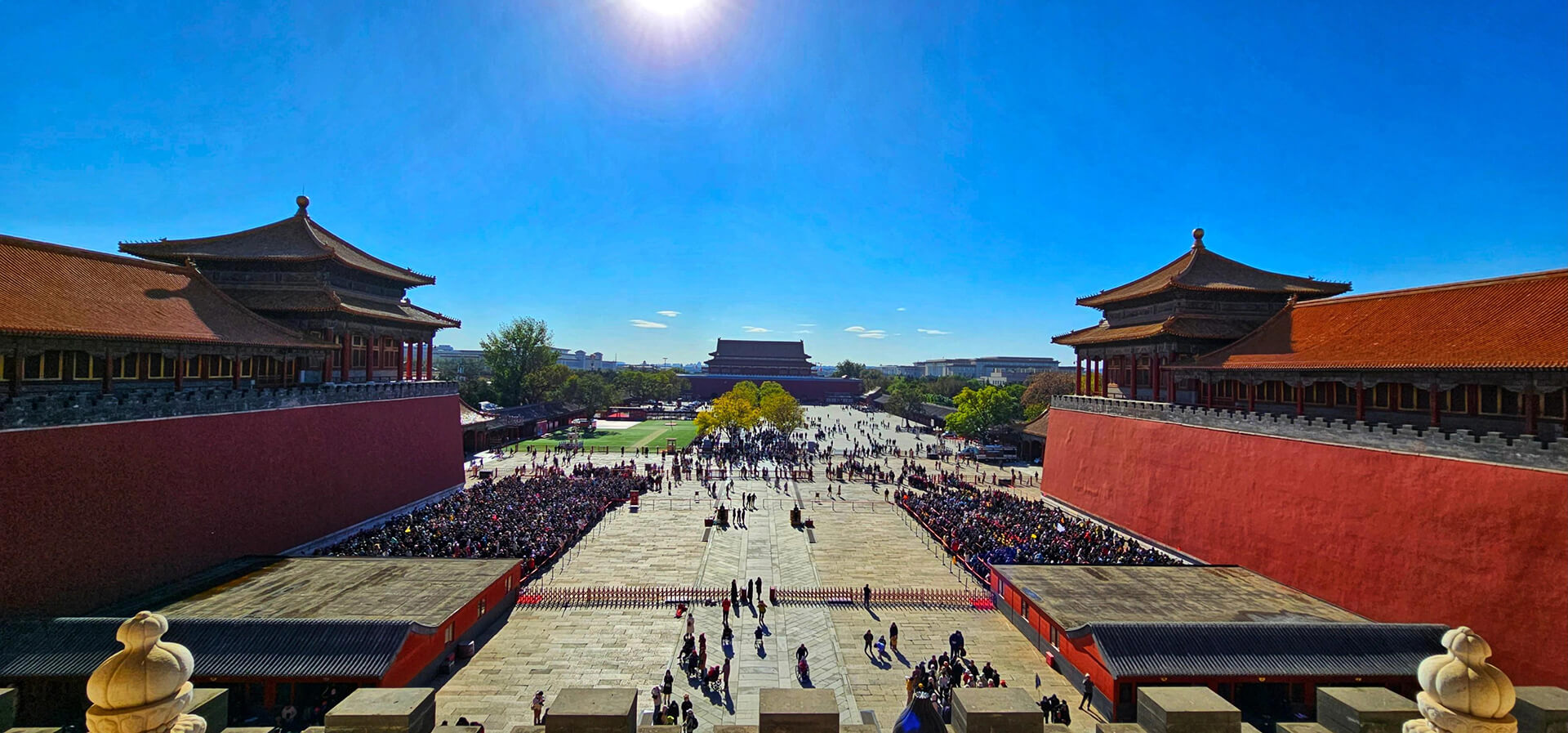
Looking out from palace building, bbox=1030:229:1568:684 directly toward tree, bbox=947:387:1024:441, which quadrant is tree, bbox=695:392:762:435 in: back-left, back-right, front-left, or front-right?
front-left

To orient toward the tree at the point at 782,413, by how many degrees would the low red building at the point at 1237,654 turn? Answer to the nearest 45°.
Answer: approximately 135° to its right

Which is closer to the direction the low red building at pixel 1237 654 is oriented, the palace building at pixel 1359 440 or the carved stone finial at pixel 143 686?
the carved stone finial

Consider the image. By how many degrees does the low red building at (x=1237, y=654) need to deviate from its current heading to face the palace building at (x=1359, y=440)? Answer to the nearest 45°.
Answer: approximately 180°

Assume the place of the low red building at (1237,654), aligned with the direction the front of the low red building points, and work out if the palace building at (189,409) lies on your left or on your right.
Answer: on your right

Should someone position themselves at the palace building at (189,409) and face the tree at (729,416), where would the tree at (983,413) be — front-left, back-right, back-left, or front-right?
front-right

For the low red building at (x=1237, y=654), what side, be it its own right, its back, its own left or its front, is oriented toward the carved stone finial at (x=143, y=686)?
front

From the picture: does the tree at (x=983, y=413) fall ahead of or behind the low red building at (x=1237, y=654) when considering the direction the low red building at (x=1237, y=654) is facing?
behind
